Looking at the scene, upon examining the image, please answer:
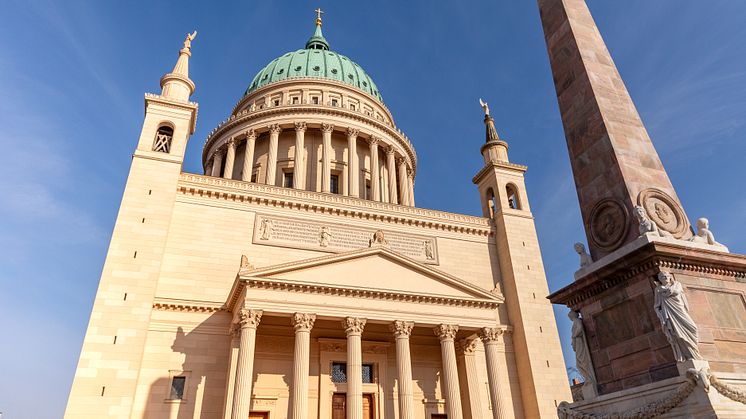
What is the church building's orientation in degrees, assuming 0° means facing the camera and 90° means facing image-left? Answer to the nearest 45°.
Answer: approximately 0°
